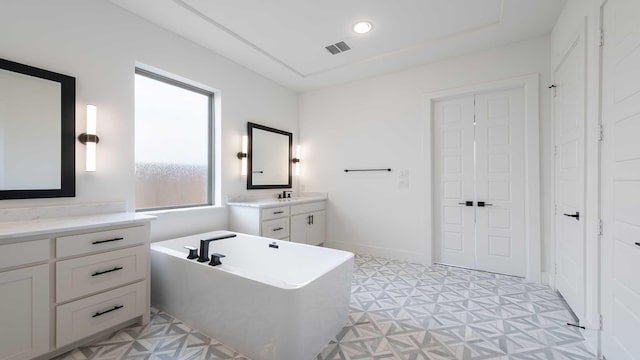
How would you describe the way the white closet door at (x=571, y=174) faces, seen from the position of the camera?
facing to the left of the viewer

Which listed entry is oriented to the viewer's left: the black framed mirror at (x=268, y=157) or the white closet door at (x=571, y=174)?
the white closet door

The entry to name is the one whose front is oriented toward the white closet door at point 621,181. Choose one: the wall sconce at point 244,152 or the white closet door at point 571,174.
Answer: the wall sconce

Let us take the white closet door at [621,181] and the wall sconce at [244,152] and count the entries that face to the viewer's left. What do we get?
1

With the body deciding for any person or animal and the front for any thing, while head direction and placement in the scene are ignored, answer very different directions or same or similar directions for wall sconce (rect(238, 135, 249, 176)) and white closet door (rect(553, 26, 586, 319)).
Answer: very different directions

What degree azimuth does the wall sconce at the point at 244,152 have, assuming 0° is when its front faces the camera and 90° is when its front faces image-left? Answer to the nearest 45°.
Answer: approximately 315°

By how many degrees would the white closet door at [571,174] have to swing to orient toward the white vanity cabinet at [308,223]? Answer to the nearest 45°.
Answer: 0° — it already faces it

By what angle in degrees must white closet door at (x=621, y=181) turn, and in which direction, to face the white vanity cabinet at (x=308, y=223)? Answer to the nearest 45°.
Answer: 0° — it already faces it

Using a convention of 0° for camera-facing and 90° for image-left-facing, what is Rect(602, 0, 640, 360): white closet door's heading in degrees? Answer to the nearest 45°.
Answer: approximately 90°
